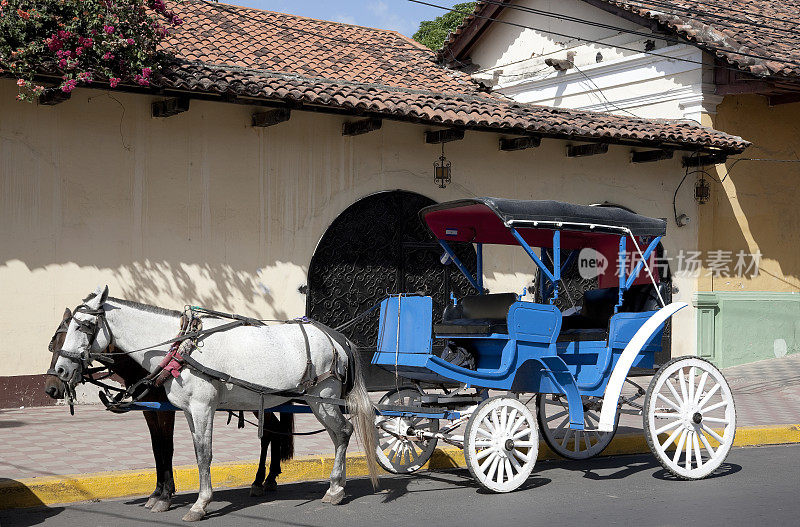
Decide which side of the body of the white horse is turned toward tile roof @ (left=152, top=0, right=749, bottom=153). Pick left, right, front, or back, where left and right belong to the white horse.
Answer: right

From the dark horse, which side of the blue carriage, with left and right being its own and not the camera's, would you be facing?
front

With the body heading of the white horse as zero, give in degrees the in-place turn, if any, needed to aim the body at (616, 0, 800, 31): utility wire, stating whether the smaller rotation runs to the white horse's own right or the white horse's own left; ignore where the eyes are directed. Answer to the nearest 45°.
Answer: approximately 135° to the white horse's own right

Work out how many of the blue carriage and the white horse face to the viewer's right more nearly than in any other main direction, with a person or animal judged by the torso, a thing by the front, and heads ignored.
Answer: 0

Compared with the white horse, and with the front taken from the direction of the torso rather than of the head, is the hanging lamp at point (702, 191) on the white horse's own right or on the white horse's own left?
on the white horse's own right

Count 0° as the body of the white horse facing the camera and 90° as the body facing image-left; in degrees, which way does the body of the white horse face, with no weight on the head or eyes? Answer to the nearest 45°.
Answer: approximately 90°

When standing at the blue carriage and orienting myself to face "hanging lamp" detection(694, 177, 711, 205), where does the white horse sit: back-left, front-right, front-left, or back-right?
back-left

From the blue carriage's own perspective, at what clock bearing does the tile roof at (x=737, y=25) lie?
The tile roof is roughly at 5 o'clock from the blue carriage.

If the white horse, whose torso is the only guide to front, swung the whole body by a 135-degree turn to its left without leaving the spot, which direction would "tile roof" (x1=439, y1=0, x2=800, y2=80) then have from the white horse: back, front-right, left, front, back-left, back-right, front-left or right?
left

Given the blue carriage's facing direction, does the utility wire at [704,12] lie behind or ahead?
behind

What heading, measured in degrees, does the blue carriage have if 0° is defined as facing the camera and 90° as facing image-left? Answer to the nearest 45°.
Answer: approximately 45°

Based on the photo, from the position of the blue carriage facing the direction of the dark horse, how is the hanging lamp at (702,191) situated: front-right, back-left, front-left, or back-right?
back-right
